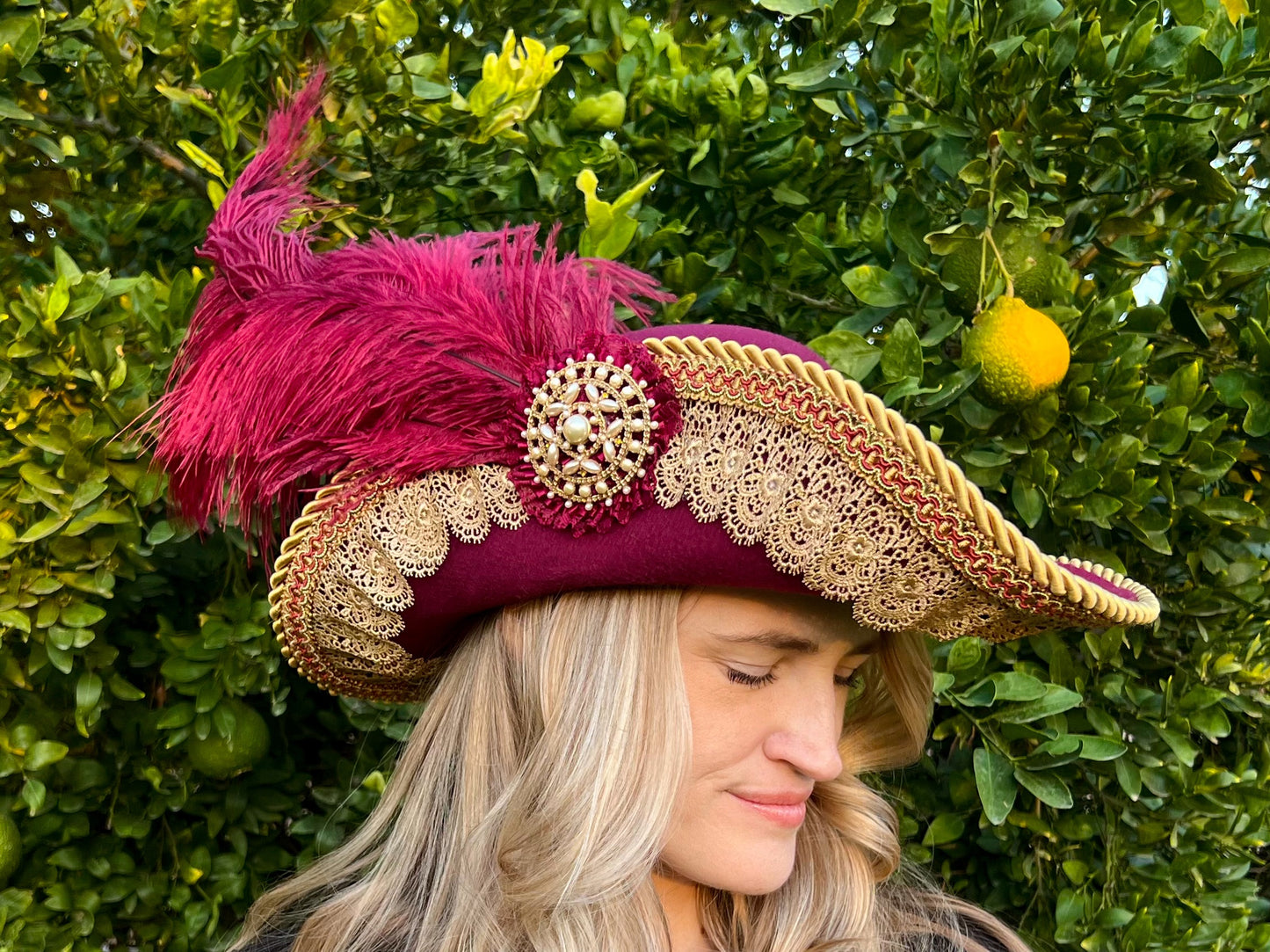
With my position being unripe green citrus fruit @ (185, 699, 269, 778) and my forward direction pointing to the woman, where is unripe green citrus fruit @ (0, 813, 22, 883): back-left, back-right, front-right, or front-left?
back-right

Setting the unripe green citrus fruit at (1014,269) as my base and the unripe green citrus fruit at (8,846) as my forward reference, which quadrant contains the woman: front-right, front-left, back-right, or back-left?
front-left

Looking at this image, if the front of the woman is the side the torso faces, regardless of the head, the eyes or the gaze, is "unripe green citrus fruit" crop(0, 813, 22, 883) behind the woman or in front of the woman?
behind

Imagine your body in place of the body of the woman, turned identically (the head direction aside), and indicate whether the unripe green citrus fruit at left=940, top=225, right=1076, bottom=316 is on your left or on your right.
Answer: on your left

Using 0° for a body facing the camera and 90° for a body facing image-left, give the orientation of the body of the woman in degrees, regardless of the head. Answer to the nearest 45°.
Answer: approximately 315°
